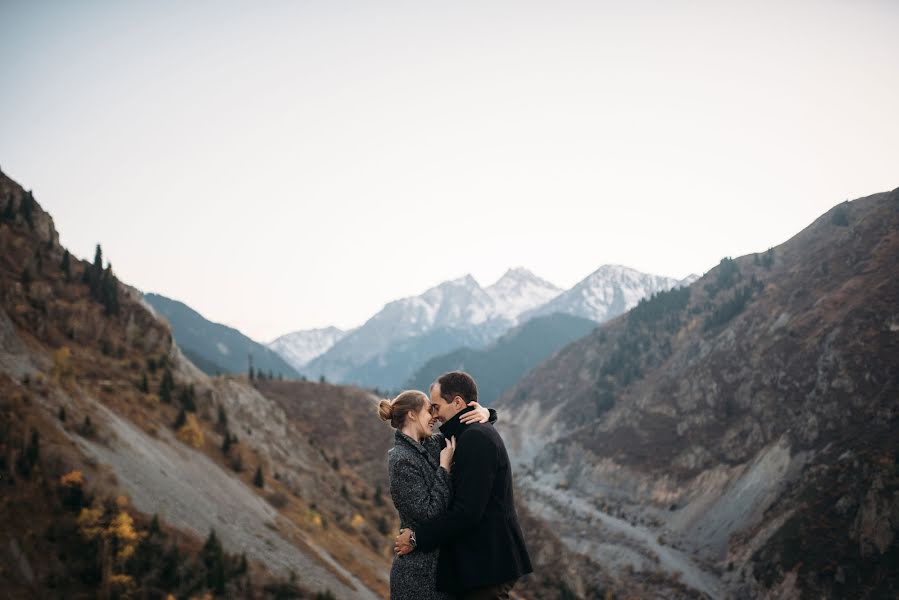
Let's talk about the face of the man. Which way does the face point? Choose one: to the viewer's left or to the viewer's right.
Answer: to the viewer's left

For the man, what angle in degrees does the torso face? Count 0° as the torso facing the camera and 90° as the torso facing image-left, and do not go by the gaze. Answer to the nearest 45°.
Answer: approximately 90°

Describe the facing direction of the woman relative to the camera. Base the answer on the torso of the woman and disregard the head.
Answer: to the viewer's right

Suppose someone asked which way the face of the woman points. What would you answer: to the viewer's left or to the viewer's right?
to the viewer's right

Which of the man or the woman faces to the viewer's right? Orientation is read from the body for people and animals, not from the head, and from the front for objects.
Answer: the woman

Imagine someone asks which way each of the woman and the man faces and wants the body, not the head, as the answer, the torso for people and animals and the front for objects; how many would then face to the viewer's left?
1

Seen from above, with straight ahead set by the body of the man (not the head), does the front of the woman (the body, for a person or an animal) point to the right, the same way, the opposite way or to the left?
the opposite way
